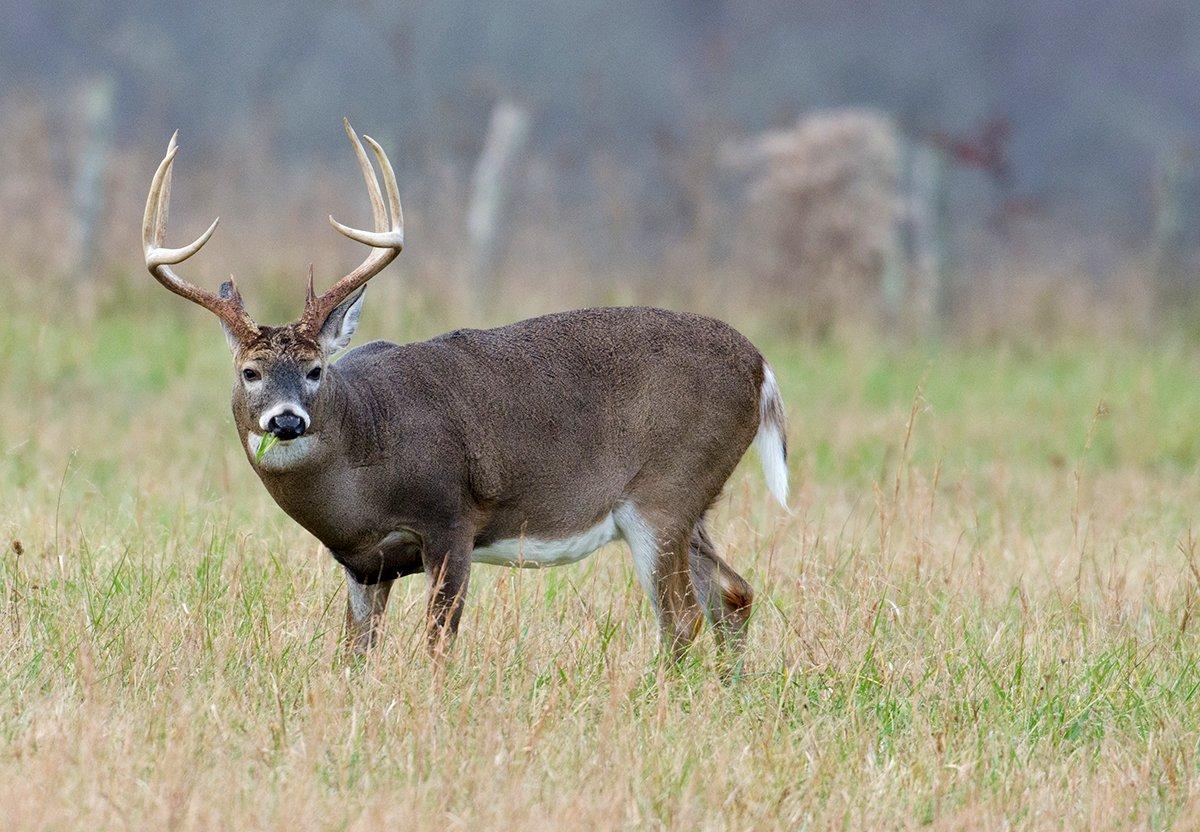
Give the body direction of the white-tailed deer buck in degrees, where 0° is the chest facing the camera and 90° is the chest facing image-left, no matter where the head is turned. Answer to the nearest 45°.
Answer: approximately 90°

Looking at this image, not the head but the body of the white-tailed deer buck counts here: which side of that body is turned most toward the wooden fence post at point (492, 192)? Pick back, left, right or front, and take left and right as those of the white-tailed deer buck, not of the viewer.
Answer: right
